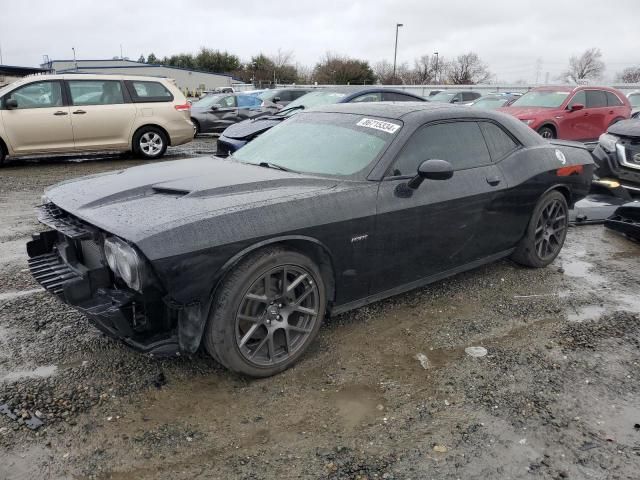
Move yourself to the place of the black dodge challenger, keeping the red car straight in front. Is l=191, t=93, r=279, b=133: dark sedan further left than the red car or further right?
left

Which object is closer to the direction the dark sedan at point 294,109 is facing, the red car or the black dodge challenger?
the black dodge challenger

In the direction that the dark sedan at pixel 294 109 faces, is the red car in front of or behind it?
behind

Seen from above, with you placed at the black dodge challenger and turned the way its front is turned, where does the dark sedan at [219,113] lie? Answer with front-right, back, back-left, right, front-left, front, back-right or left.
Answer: back-right

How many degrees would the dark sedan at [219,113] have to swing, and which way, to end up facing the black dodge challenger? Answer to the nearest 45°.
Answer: approximately 45° to its left

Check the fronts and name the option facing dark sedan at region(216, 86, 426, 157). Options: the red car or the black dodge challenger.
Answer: the red car

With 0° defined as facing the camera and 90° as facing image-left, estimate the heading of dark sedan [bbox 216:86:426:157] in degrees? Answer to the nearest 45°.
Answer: approximately 45°
